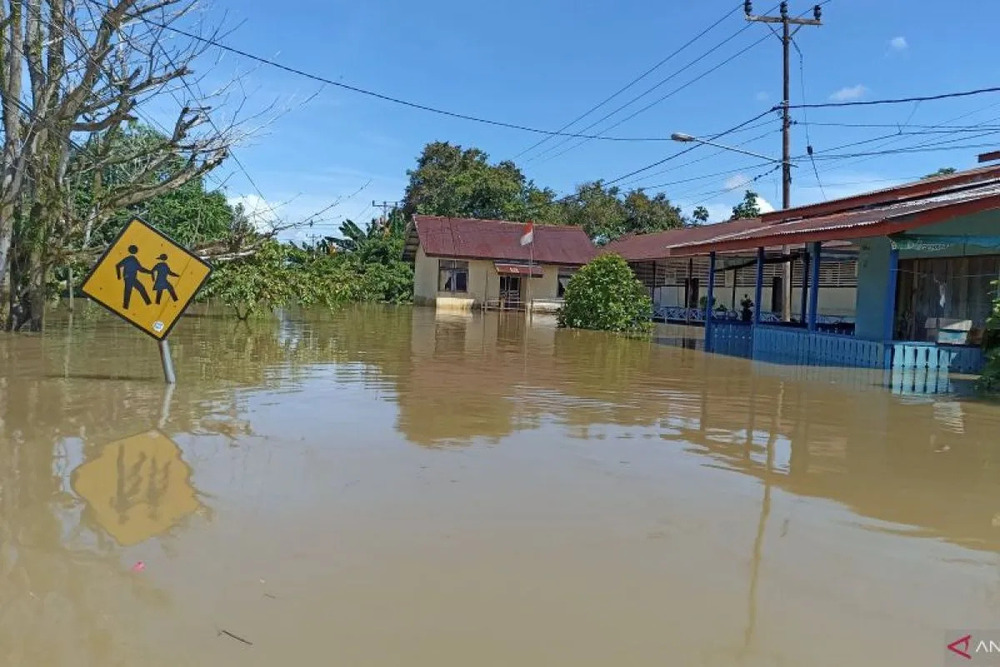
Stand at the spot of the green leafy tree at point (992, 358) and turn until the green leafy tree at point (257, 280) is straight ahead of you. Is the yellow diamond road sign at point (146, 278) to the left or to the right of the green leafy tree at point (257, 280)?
left

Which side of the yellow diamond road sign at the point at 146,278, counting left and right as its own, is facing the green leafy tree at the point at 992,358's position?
left

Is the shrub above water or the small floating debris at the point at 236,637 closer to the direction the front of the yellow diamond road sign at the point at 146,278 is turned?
the small floating debris

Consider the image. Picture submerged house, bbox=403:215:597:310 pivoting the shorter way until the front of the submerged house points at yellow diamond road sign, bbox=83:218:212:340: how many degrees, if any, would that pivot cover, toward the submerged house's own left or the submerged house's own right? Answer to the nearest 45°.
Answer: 0° — it already faces it

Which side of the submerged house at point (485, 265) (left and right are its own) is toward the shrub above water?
front

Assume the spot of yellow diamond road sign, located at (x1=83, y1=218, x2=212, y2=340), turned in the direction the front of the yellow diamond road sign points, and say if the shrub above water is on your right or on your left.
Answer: on your left

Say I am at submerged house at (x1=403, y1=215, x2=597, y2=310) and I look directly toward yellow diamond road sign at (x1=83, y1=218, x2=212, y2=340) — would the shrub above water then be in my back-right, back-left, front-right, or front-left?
front-left

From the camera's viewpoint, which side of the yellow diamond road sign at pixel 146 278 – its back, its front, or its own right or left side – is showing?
front

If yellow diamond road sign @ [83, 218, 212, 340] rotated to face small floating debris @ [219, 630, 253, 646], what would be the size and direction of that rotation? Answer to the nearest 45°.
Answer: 0° — it already faces it

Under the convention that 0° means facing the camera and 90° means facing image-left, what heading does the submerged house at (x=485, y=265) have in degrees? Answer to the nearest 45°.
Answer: approximately 0°

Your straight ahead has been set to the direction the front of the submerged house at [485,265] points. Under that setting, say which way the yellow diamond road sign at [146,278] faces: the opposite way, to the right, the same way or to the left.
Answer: the same way

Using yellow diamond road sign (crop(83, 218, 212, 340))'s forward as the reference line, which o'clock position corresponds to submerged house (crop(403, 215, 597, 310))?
The submerged house is roughly at 7 o'clock from the yellow diamond road sign.

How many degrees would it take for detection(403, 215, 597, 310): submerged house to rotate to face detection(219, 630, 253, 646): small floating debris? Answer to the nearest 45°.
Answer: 0° — it already faces it

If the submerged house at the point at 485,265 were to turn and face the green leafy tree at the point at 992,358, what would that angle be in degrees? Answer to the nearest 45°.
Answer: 0° — it already faces it
